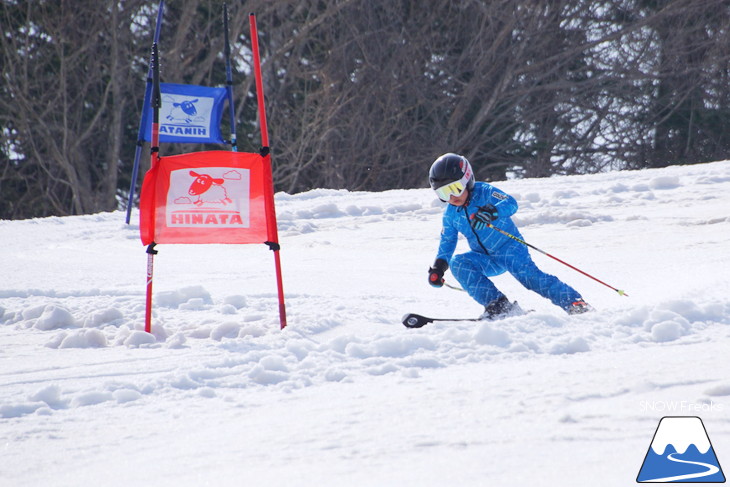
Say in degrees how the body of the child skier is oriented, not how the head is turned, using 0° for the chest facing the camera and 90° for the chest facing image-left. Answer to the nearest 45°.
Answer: approximately 45°

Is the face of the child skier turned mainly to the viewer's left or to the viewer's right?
to the viewer's left
